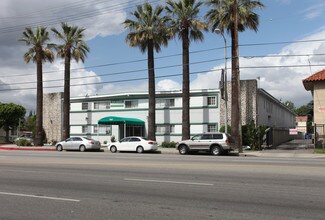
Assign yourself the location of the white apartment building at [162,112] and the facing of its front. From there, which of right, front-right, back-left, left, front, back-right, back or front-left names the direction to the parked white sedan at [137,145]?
front

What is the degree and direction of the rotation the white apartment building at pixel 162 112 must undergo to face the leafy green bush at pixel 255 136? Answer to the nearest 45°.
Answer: approximately 45° to its left

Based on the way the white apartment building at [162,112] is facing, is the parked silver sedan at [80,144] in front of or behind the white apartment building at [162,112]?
in front

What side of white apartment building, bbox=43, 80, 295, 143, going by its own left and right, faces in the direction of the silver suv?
front

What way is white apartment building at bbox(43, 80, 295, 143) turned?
toward the camera

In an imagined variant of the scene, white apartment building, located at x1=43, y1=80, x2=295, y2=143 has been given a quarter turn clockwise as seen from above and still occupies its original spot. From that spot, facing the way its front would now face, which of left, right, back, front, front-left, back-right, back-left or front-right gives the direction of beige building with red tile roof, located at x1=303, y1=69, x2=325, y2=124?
back-left
